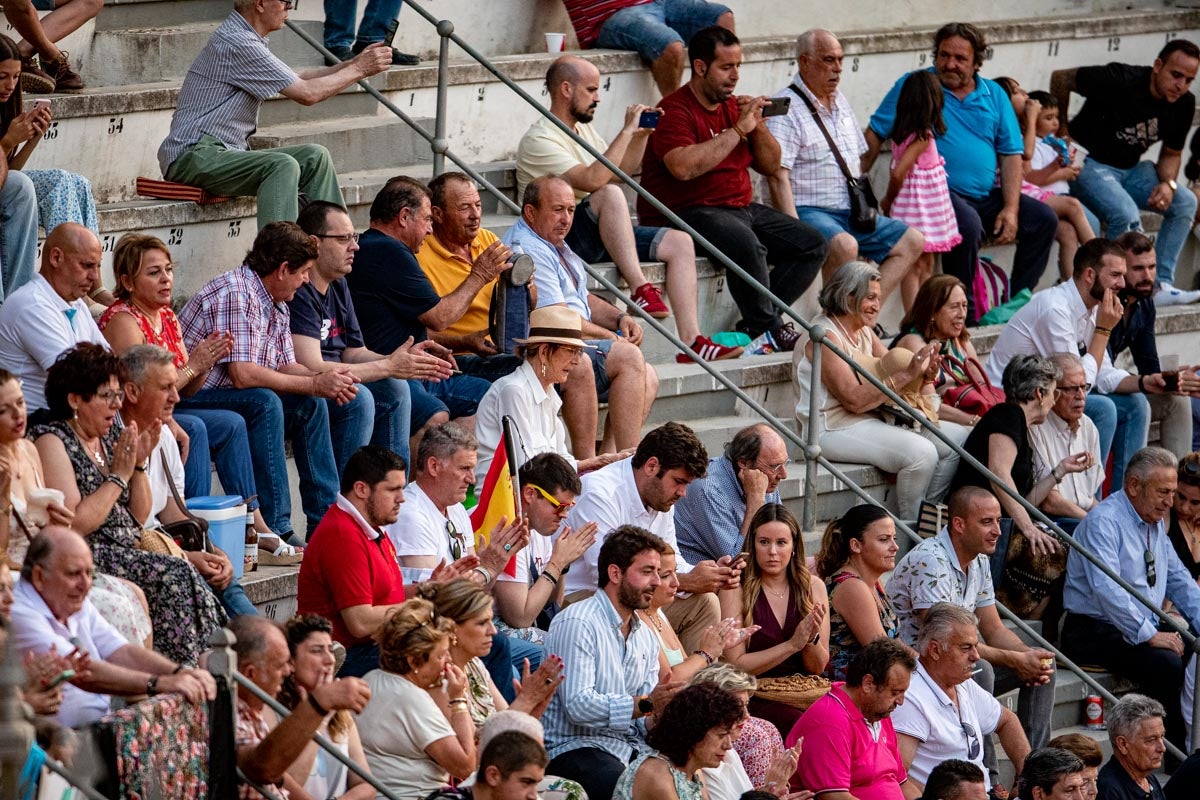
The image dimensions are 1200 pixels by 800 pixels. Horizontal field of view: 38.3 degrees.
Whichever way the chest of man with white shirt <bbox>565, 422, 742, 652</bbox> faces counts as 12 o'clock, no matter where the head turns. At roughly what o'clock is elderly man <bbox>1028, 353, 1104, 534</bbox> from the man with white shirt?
The elderly man is roughly at 9 o'clock from the man with white shirt.

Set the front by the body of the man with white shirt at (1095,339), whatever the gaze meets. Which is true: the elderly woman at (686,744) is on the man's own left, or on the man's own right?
on the man's own right

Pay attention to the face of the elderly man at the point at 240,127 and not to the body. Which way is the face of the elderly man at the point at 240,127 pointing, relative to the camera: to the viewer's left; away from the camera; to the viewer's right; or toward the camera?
to the viewer's right

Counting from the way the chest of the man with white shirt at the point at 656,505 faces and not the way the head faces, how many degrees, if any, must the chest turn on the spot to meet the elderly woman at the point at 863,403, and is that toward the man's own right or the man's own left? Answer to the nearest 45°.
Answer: approximately 90° to the man's own left

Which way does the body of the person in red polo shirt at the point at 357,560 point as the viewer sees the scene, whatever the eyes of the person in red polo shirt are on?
to the viewer's right

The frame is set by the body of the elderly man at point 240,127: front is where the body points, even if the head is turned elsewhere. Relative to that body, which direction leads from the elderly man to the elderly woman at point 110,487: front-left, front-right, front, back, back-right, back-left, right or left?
right

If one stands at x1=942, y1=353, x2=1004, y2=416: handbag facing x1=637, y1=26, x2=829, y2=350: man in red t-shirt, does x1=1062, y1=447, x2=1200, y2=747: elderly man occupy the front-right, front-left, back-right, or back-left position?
back-left

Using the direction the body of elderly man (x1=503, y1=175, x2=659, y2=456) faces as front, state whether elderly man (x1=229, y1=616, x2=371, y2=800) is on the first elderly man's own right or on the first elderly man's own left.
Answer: on the first elderly man's own right

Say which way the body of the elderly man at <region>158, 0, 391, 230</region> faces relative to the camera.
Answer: to the viewer's right

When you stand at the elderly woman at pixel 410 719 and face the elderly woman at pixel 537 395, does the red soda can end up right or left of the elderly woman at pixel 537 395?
right
